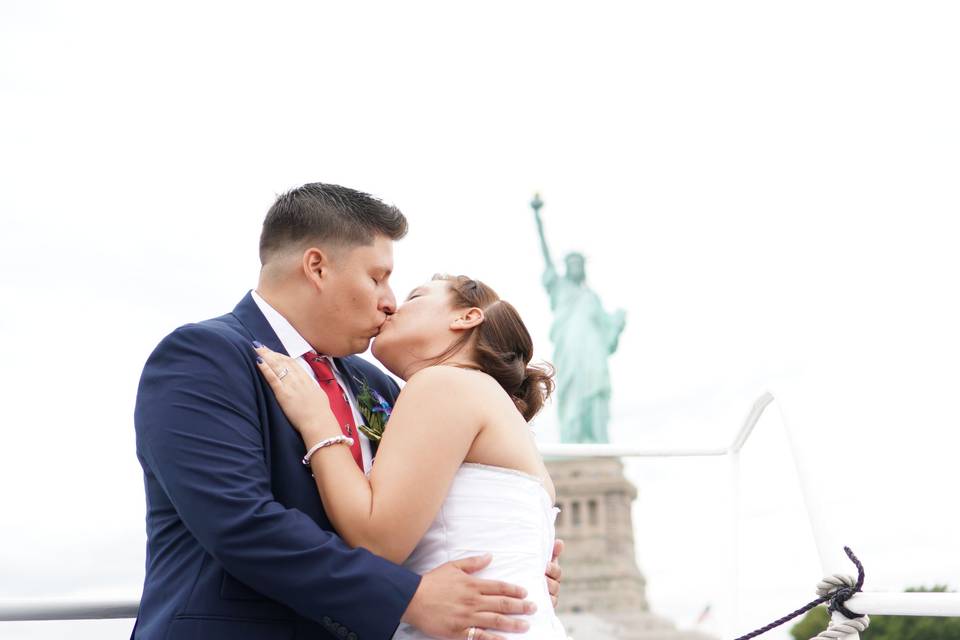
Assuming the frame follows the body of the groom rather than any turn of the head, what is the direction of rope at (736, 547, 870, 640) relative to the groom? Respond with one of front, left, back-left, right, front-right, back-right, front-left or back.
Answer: front-left

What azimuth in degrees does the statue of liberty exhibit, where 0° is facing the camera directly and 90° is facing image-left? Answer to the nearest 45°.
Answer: approximately 0°

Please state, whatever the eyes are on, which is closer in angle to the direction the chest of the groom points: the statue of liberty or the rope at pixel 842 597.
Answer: the rope

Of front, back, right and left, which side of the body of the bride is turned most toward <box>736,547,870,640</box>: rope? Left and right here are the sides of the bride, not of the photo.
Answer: back

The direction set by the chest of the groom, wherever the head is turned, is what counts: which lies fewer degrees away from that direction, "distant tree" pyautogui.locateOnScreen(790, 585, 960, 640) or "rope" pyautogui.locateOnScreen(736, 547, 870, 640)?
the rope

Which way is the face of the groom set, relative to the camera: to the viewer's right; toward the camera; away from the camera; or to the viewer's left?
to the viewer's right

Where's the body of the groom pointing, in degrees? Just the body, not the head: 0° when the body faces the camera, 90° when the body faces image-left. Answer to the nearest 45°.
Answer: approximately 315°

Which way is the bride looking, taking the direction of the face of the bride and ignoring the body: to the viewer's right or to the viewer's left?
to the viewer's left

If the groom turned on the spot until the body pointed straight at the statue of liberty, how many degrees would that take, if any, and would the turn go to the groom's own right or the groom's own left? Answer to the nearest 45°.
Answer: approximately 135° to the groom's own left

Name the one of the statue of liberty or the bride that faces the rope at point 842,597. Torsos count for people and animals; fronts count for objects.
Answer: the statue of liberty

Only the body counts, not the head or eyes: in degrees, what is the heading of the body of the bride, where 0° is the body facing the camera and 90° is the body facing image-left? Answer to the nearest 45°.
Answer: approximately 90°
